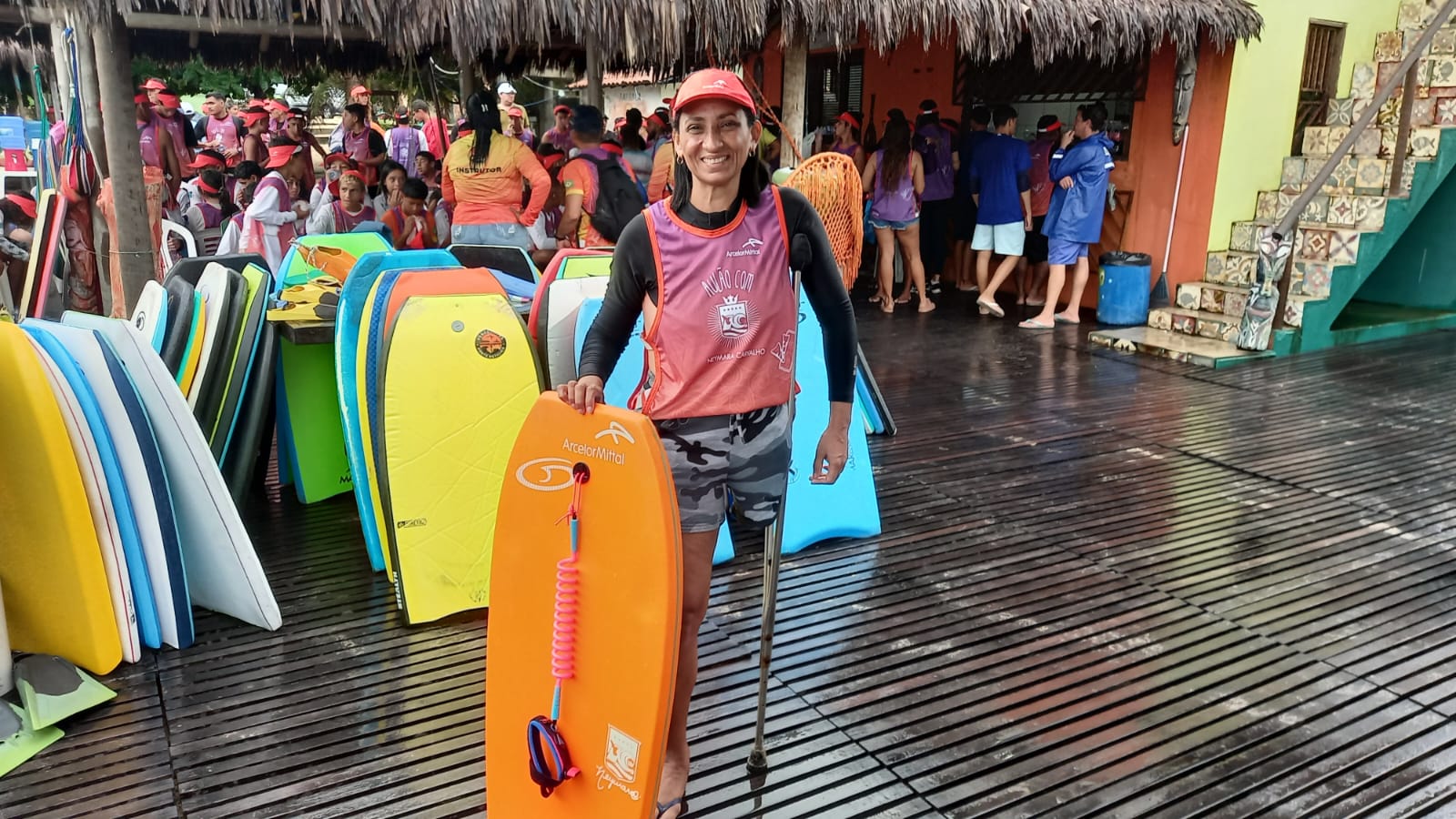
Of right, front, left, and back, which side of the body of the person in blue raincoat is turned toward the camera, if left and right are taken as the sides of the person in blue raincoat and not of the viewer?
left

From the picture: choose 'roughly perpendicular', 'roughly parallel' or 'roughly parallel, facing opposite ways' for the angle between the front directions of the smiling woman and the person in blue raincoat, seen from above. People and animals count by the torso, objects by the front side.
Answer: roughly perpendicular

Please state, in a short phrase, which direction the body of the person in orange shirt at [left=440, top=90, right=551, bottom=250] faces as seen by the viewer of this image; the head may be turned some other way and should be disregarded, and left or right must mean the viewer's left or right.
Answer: facing away from the viewer

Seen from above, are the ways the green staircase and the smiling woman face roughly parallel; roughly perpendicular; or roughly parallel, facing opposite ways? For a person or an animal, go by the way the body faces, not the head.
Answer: roughly perpendicular

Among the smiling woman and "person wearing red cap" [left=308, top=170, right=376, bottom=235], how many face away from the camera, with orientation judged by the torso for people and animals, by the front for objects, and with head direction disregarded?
0

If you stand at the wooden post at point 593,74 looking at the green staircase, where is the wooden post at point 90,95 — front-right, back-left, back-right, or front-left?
back-right

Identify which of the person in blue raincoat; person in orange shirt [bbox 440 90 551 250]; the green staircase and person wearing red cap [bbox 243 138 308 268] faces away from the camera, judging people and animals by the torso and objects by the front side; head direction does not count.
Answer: the person in orange shirt

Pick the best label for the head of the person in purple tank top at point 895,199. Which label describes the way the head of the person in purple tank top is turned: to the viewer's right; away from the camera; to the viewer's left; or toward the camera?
away from the camera

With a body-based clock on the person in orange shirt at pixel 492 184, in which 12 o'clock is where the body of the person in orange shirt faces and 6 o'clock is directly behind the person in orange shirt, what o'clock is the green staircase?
The green staircase is roughly at 3 o'clock from the person in orange shirt.

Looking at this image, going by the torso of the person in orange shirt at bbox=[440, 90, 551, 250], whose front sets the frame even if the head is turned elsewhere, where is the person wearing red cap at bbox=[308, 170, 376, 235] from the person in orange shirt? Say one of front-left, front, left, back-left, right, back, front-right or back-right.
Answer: front-left

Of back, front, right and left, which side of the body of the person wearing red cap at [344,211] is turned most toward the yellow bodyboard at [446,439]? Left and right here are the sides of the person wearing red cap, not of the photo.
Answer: front

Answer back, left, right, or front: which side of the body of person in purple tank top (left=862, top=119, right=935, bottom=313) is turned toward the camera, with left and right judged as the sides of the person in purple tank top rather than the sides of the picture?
back
